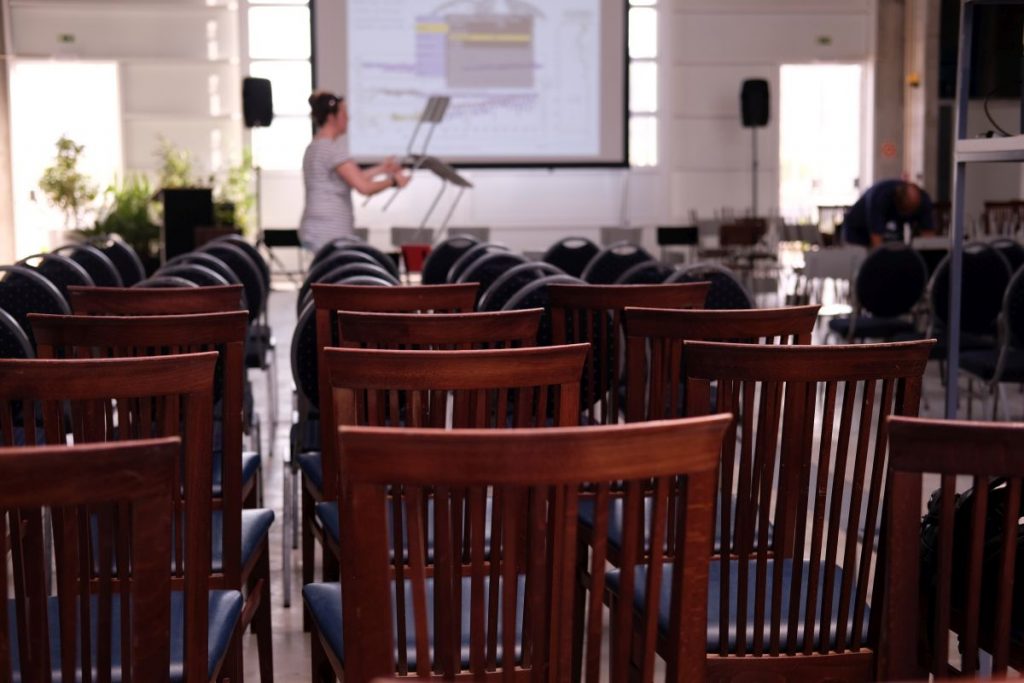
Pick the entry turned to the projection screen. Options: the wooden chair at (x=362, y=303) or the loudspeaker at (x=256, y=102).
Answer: the wooden chair

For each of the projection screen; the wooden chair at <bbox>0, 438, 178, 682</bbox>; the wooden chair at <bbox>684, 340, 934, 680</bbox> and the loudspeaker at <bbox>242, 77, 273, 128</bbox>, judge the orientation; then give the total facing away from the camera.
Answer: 2

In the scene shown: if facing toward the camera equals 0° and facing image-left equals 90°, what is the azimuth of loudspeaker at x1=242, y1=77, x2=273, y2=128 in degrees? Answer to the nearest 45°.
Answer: approximately 0°

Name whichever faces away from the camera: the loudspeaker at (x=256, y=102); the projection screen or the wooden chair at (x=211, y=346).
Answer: the wooden chair

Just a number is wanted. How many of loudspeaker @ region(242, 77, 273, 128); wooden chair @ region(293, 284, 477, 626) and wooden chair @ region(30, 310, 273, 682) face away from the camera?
2

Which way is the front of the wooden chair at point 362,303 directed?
away from the camera

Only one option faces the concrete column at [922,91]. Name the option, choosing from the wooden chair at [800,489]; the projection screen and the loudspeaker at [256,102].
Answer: the wooden chair

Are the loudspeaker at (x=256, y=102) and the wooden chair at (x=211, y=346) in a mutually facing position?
yes

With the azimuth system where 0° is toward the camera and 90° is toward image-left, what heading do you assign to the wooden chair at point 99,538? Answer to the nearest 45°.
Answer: approximately 180°

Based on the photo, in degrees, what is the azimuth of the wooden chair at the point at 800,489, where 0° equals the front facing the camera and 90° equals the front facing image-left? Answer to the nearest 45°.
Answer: approximately 180°

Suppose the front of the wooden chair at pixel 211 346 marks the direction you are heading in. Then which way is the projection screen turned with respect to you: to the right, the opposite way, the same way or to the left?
the opposite way

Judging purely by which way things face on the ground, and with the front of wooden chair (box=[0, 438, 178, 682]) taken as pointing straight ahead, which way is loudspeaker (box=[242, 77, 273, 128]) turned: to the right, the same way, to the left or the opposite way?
the opposite way

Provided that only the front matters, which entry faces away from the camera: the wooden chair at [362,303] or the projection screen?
the wooden chair

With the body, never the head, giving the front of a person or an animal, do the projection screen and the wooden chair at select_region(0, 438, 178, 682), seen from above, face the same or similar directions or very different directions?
very different directions

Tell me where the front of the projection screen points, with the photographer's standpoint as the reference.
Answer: facing the viewer

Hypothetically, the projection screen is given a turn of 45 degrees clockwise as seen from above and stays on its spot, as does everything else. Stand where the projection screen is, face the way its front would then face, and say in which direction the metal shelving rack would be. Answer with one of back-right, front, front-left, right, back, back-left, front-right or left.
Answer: front-left

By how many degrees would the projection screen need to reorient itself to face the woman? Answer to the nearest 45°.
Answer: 0° — it already faces them
